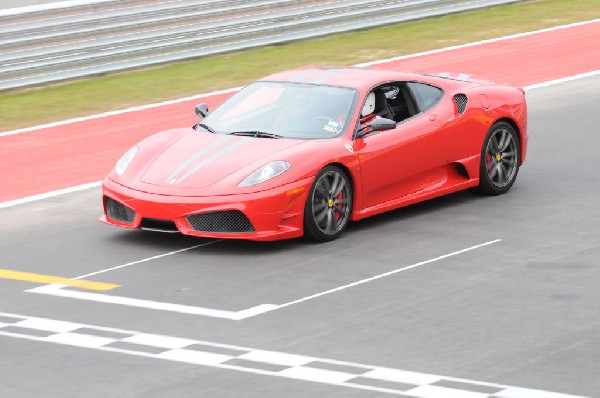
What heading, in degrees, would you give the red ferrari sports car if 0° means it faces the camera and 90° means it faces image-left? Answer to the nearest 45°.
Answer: approximately 45°
